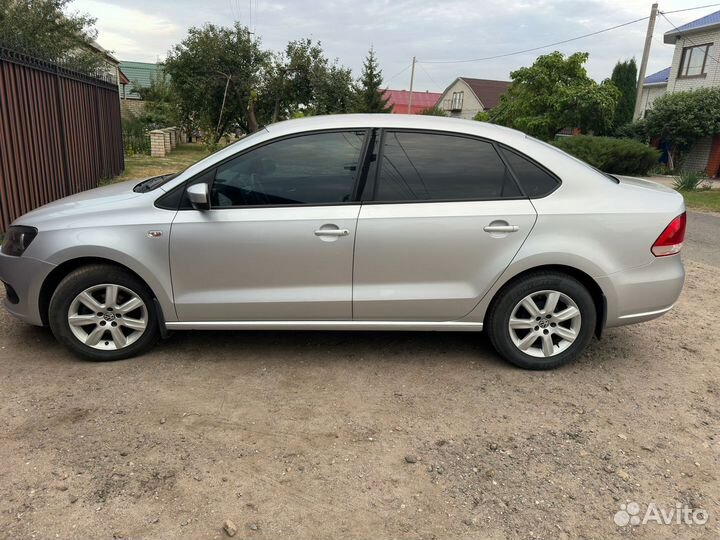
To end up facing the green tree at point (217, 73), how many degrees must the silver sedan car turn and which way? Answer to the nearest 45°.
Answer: approximately 90° to its right

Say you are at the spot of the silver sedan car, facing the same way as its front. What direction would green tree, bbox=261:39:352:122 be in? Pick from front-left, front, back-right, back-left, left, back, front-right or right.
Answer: right

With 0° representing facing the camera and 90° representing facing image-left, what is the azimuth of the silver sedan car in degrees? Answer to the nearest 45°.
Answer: approximately 90°

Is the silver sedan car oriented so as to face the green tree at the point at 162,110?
no

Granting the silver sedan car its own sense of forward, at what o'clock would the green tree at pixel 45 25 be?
The green tree is roughly at 2 o'clock from the silver sedan car.

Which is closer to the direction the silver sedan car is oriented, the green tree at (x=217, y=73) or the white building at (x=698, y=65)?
the green tree

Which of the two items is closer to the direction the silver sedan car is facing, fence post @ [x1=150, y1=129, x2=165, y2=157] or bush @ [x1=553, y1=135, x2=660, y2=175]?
the fence post

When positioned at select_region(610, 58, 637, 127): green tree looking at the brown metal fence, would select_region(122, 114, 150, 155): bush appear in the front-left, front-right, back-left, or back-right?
front-right

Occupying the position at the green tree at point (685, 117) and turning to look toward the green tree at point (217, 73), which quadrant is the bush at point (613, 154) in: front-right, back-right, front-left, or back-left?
front-left

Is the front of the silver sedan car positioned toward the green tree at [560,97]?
no

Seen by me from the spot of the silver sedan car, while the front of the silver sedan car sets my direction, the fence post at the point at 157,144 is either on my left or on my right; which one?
on my right

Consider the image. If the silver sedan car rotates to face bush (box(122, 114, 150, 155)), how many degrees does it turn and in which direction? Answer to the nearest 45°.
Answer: approximately 45° to its right

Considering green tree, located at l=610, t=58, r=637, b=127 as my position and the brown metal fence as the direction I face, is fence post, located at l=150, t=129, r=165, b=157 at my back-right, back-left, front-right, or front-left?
front-right

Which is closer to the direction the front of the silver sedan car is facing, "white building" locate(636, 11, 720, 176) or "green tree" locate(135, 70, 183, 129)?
the green tree
